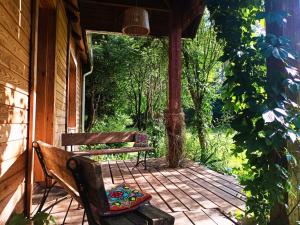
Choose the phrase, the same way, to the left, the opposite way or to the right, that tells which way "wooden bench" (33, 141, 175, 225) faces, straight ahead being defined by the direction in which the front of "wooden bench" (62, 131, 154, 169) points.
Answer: to the left

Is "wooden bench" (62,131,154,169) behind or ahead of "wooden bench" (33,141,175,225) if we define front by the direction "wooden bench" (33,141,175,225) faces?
ahead

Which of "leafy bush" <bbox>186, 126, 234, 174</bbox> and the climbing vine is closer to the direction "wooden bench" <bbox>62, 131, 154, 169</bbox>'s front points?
the climbing vine

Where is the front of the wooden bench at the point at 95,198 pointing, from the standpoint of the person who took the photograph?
facing away from the viewer and to the right of the viewer

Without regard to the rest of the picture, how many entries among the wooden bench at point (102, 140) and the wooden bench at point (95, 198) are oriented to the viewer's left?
0

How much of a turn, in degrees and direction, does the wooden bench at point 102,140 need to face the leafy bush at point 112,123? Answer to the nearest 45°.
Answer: approximately 135° to its left

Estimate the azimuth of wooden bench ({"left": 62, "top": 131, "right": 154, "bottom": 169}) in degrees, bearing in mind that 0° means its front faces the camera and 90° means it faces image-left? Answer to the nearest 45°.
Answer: approximately 315°

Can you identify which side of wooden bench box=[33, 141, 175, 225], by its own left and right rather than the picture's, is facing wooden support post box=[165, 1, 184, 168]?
front
